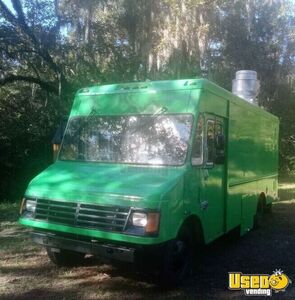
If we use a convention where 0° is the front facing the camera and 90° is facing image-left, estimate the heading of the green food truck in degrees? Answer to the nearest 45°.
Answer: approximately 45°

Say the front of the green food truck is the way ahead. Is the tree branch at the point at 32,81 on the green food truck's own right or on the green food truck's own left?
on the green food truck's own right
